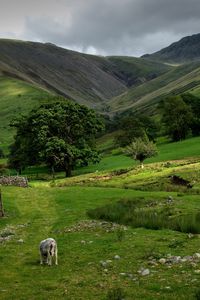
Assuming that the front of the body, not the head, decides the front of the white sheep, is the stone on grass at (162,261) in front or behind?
behind

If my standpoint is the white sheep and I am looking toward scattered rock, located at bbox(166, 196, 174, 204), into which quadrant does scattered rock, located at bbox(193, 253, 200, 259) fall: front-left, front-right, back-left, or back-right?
front-right
